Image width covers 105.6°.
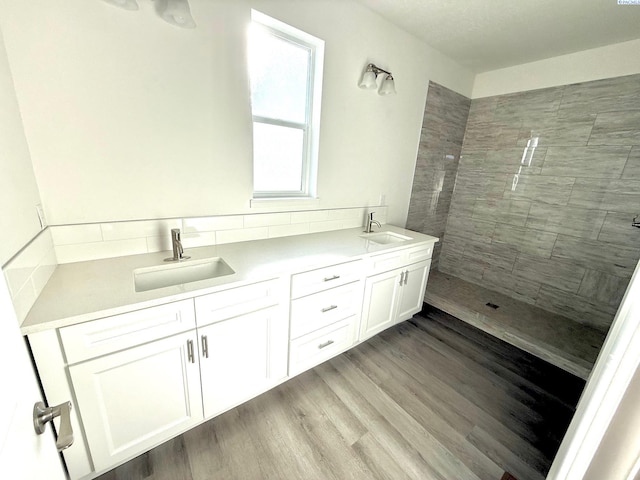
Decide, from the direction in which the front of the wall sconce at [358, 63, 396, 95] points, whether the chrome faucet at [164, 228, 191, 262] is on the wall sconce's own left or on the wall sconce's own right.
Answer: on the wall sconce's own right

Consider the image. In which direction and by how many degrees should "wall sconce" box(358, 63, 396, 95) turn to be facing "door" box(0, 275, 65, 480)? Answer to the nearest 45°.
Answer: approximately 45° to its right

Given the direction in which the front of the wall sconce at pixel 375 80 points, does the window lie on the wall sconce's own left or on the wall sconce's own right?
on the wall sconce's own right

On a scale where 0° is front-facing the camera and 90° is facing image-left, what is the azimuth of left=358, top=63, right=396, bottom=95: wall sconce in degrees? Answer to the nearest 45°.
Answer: approximately 315°

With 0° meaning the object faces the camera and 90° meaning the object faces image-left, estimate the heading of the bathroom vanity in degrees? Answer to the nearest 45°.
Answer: approximately 315°

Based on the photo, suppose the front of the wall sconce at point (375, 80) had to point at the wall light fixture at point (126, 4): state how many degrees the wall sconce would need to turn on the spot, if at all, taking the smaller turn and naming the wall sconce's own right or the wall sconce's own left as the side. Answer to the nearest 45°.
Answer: approximately 90° to the wall sconce's own right
